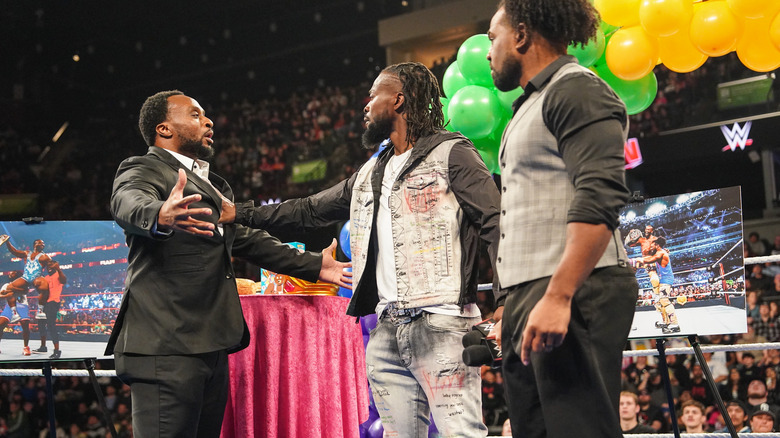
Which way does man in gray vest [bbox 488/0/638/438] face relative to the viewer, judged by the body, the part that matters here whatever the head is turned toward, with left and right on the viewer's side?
facing to the left of the viewer

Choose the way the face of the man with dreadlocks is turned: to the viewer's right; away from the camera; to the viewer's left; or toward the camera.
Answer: to the viewer's left

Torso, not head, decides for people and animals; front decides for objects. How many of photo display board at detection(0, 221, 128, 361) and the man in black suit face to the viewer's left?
0

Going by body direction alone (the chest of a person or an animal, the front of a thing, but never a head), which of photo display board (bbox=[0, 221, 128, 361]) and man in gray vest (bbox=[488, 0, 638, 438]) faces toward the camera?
the photo display board

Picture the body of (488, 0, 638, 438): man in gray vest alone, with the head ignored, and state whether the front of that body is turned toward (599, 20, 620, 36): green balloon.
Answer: no

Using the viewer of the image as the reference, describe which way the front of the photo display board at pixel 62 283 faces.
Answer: facing the viewer

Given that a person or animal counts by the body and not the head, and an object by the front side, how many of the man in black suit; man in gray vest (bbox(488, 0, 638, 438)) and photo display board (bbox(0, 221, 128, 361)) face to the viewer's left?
1

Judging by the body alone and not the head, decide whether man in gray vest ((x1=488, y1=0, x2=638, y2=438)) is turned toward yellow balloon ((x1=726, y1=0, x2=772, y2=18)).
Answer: no

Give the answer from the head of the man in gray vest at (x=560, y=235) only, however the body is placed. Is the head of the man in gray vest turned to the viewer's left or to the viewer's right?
to the viewer's left

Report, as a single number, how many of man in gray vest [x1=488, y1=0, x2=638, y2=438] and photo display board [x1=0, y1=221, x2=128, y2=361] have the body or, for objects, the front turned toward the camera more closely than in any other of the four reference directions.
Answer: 1

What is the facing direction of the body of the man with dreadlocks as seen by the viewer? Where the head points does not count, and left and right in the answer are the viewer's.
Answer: facing the viewer and to the left of the viewer

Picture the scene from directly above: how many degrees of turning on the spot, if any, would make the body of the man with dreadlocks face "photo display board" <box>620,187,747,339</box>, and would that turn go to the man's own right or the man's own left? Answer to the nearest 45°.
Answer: approximately 180°

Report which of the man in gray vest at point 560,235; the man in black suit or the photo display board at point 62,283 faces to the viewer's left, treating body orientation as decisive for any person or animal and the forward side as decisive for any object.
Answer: the man in gray vest

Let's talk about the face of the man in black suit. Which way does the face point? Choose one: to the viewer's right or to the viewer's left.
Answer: to the viewer's right

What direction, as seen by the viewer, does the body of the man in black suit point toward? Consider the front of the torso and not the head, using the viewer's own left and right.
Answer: facing the viewer and to the right of the viewer

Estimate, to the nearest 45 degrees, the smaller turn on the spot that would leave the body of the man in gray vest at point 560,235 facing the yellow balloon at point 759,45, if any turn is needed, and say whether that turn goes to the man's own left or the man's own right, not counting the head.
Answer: approximately 90° to the man's own right

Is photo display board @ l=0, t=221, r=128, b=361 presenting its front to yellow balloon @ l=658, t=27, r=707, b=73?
no
